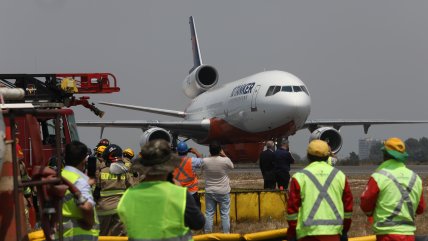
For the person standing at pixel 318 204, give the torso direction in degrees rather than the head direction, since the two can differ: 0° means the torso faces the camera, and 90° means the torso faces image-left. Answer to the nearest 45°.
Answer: approximately 180°

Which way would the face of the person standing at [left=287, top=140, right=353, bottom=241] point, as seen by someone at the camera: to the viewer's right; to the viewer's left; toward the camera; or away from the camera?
away from the camera

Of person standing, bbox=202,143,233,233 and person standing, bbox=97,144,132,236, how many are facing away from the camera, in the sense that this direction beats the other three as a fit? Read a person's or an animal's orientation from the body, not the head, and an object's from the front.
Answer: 2

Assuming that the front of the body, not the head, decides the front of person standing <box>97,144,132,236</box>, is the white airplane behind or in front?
in front

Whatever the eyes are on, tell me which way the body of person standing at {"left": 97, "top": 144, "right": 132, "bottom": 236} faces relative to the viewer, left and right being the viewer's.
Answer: facing away from the viewer

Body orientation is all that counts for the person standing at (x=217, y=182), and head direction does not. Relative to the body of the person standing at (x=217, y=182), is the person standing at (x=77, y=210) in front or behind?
behind

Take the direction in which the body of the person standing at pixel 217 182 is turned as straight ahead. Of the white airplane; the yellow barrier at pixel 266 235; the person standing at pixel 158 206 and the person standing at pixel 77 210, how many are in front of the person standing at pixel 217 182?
1

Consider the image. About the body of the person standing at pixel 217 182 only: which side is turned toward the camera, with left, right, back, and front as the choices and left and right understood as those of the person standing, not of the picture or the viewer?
back

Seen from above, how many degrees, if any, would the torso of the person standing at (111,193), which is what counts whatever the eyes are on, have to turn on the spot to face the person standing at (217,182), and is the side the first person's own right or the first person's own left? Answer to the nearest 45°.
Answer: approximately 45° to the first person's own right

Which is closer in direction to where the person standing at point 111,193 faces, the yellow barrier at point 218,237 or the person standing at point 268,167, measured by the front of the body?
the person standing

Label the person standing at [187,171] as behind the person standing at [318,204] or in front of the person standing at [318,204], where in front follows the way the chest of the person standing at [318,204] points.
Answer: in front

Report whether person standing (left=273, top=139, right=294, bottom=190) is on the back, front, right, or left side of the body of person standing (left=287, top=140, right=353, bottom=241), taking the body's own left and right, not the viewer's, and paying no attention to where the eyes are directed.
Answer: front

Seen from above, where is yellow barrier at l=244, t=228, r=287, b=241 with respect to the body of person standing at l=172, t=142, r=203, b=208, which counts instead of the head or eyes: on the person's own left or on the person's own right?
on the person's own right

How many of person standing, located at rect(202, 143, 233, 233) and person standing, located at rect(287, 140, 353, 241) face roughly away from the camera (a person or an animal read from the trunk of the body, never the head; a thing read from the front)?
2

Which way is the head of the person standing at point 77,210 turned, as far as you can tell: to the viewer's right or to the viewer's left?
to the viewer's right

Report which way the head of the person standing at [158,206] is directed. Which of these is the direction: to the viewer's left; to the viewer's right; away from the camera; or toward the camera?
away from the camera
